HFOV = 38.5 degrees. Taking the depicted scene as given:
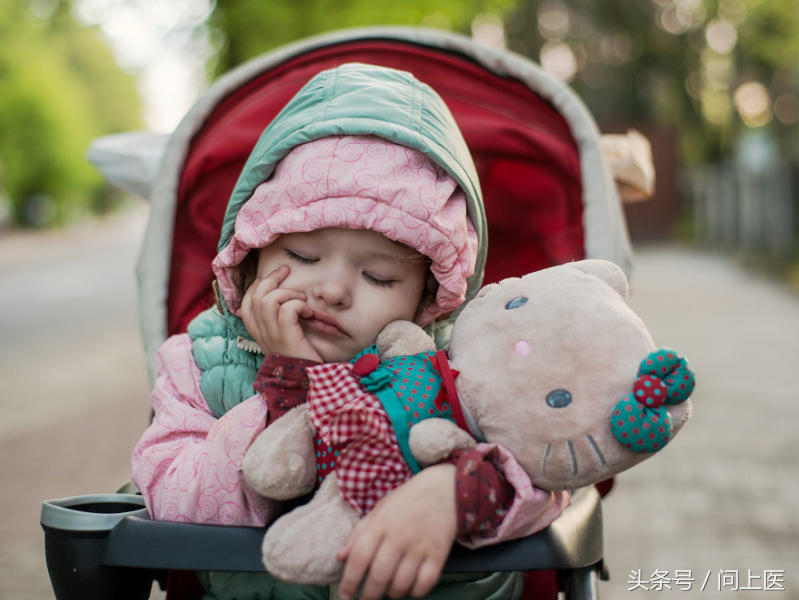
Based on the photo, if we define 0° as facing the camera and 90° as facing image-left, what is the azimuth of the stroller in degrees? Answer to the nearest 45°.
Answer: approximately 0°

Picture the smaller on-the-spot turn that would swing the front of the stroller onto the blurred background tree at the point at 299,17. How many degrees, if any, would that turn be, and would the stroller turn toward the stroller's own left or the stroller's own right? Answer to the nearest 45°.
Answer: approximately 180°

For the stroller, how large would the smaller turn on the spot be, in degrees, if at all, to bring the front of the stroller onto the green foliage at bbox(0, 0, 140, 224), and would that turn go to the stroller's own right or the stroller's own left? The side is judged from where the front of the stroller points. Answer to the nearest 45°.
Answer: approximately 180°
